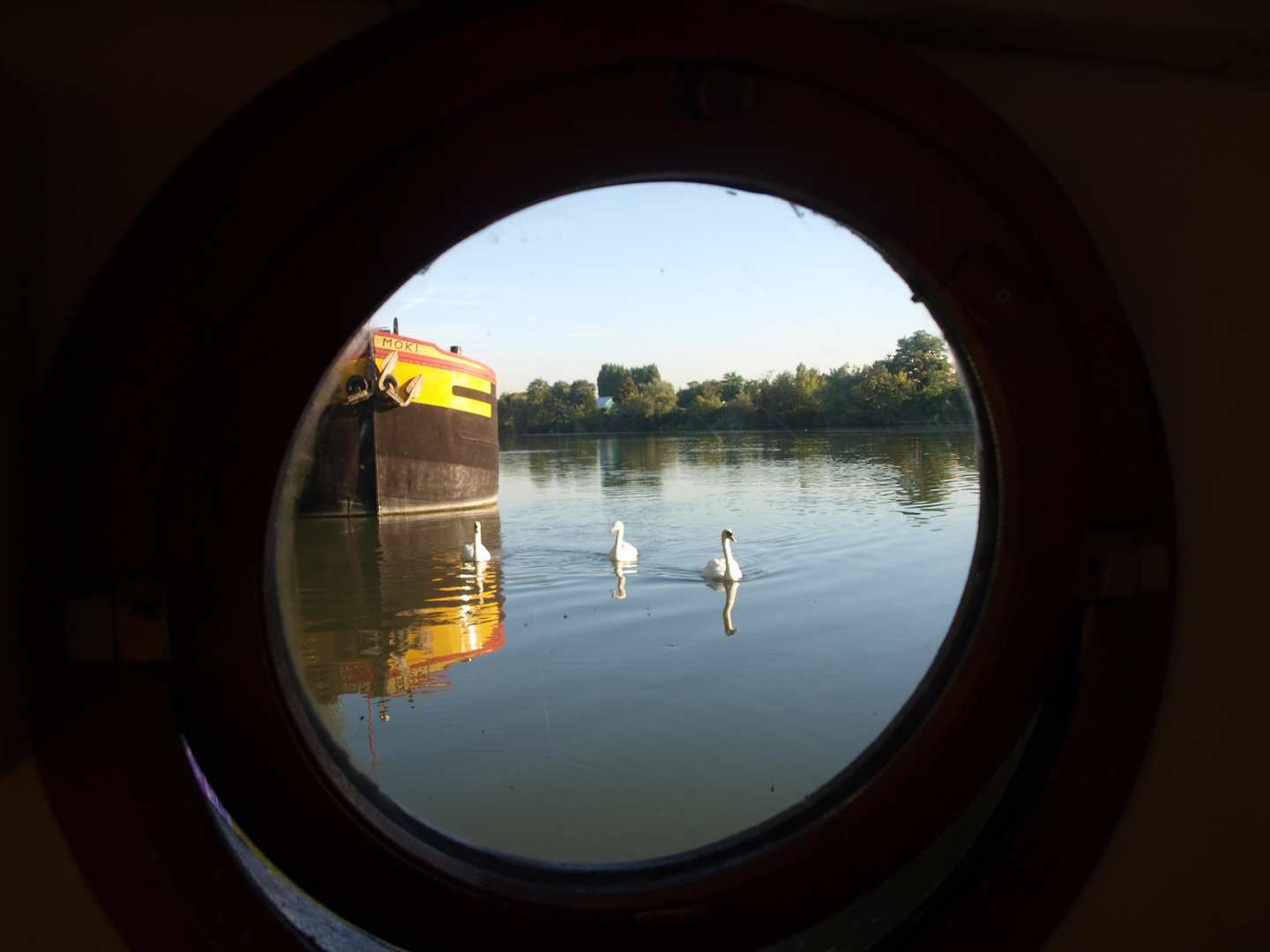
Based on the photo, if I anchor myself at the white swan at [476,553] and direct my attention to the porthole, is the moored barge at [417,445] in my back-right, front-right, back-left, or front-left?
back-right

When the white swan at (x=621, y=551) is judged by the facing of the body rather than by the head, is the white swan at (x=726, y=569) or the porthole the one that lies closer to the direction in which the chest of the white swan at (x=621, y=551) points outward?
the porthole

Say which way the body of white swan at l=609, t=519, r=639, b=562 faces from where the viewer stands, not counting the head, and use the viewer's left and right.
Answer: facing the viewer and to the left of the viewer

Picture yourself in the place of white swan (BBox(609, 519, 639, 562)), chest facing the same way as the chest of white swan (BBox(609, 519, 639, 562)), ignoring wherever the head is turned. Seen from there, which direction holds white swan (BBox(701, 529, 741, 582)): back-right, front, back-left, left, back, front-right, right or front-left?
left

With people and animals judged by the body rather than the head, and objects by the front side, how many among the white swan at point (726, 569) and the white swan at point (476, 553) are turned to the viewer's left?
0

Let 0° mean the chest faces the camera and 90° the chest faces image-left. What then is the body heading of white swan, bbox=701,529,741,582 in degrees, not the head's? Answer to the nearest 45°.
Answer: approximately 315°

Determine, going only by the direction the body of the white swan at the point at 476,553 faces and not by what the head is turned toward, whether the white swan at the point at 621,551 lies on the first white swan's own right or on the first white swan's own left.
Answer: on the first white swan's own left

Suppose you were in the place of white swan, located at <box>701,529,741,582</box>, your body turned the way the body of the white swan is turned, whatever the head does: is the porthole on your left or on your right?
on your right

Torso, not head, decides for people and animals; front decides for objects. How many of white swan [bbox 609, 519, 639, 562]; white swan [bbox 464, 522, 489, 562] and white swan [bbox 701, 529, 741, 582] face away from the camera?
0

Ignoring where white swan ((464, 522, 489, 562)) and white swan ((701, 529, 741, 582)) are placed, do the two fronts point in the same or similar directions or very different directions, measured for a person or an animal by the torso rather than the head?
same or similar directions

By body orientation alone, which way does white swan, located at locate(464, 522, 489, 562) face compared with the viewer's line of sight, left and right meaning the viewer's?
facing the viewer

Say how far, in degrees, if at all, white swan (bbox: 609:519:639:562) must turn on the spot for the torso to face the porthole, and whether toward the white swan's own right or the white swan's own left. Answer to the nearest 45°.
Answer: approximately 45° to the white swan's own left

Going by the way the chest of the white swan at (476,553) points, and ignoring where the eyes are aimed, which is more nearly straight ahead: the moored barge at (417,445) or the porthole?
the porthole

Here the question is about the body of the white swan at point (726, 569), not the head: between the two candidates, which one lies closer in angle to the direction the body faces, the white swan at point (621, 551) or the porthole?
the porthole

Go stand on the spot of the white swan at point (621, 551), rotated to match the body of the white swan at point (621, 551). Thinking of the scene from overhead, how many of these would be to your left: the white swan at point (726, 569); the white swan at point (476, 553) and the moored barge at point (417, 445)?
1

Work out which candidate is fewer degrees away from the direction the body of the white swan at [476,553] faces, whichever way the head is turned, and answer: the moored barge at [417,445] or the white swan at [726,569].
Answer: the white swan
